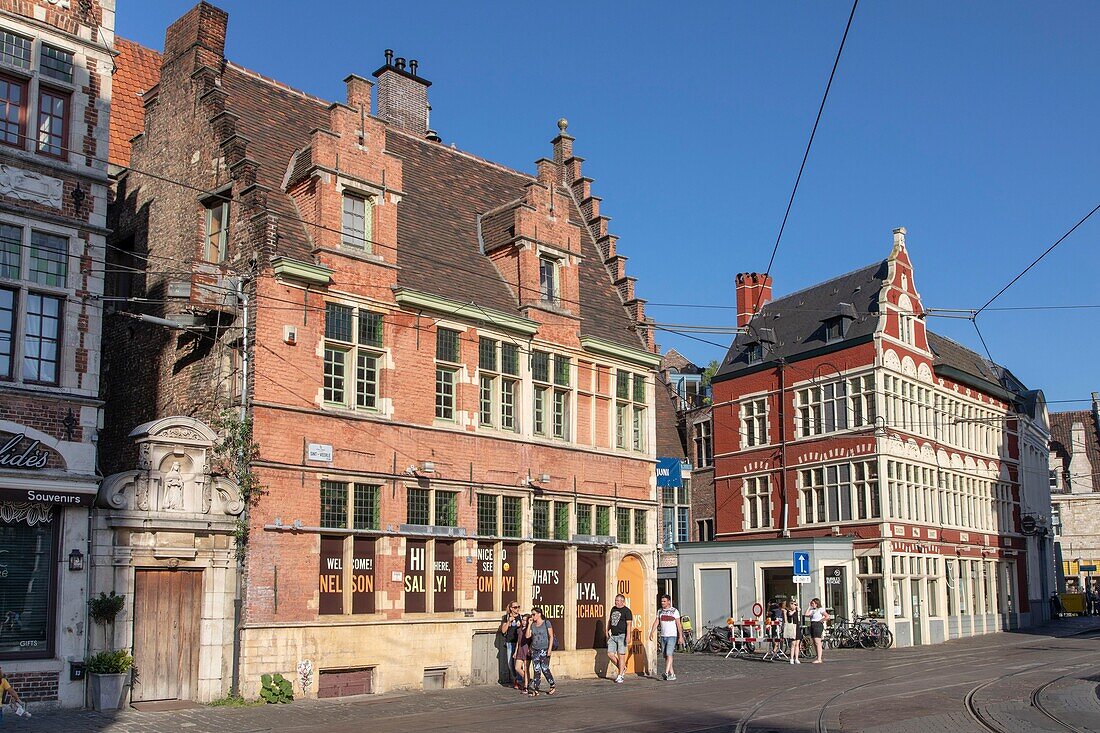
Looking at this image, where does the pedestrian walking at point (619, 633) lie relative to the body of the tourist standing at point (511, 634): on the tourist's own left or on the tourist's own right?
on the tourist's own left

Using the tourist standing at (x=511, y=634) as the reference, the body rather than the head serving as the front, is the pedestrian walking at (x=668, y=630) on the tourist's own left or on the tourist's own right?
on the tourist's own left

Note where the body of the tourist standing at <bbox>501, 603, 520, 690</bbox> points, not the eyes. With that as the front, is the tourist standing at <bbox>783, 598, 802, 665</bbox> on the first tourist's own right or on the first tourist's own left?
on the first tourist's own left

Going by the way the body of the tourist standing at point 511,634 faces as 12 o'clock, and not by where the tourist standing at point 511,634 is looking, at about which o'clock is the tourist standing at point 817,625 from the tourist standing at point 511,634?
the tourist standing at point 817,625 is roughly at 9 o'clock from the tourist standing at point 511,634.

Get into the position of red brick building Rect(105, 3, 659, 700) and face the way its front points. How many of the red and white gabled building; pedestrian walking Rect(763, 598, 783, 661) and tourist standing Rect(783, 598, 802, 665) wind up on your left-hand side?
3

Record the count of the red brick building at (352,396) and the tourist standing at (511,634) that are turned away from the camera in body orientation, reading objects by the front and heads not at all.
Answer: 0

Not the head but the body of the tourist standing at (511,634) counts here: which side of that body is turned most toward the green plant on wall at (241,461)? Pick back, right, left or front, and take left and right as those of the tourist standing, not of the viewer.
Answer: right

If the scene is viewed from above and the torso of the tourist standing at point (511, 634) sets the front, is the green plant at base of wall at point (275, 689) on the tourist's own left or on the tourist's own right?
on the tourist's own right
